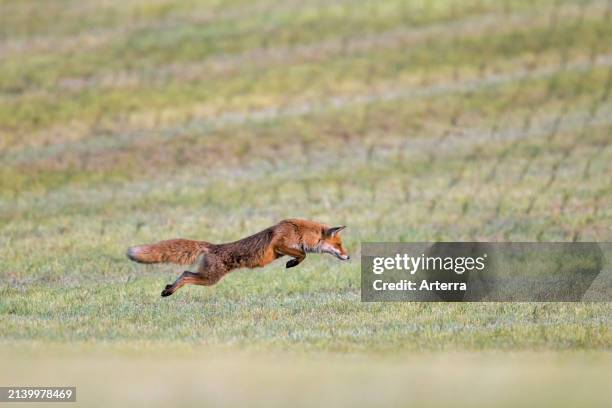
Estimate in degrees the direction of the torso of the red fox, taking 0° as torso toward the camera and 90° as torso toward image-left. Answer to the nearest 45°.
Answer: approximately 270°
